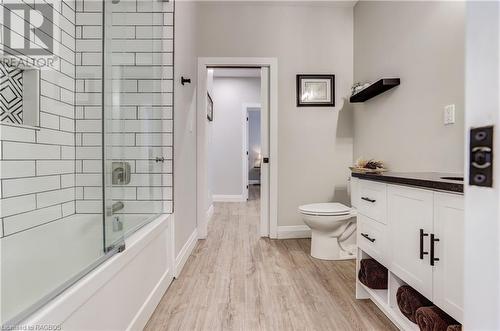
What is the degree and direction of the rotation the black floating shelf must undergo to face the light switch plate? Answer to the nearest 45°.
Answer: approximately 135° to its left

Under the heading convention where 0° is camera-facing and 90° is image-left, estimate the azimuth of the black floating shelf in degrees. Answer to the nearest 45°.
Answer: approximately 90°

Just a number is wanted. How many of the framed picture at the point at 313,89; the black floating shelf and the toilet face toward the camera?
1

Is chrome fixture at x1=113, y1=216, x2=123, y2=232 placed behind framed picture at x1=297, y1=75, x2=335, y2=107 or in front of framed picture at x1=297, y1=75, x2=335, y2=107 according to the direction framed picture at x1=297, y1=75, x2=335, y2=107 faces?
in front

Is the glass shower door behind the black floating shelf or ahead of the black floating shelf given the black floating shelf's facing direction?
ahead

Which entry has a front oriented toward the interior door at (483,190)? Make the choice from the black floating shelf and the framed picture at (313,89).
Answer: the framed picture

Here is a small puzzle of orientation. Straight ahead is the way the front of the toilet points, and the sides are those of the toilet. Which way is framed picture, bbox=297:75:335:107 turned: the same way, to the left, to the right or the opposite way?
to the left

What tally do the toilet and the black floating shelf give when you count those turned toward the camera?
0

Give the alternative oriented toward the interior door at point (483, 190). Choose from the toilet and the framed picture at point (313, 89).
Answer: the framed picture

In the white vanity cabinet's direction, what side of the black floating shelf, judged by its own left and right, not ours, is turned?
left

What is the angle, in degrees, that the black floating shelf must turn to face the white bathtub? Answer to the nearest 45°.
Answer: approximately 45° to its left
